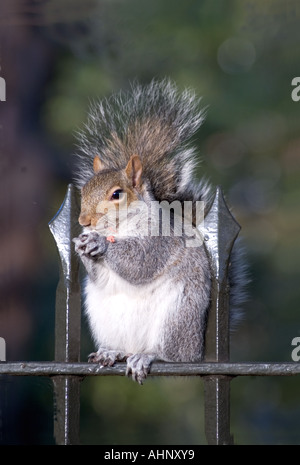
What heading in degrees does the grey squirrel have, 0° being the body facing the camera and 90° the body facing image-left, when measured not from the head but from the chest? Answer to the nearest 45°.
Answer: approximately 45°
